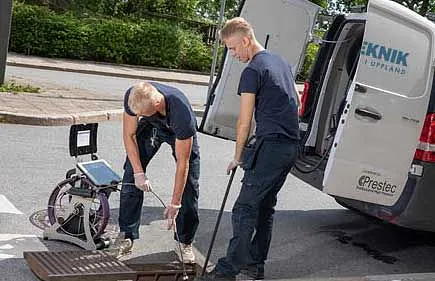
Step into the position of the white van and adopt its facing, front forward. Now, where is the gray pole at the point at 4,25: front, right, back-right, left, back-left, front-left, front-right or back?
left

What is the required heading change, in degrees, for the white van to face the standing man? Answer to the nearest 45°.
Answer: approximately 180°

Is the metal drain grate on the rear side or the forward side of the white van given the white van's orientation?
on the rear side

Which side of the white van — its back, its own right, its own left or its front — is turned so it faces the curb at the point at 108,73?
left

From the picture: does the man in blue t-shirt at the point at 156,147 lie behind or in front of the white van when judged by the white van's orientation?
behind

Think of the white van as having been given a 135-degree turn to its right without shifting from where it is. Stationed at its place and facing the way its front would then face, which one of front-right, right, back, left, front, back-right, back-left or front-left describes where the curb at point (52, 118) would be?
back-right

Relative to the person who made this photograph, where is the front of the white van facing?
facing away from the viewer and to the right of the viewer

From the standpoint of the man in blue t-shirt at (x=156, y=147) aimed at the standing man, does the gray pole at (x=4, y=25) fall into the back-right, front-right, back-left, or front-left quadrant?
back-left
